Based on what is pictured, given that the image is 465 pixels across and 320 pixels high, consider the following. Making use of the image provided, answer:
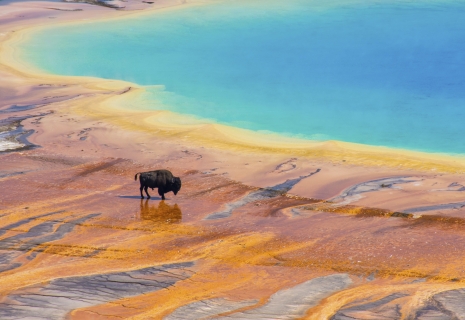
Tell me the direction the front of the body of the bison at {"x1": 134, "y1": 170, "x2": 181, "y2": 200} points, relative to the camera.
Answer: to the viewer's right
